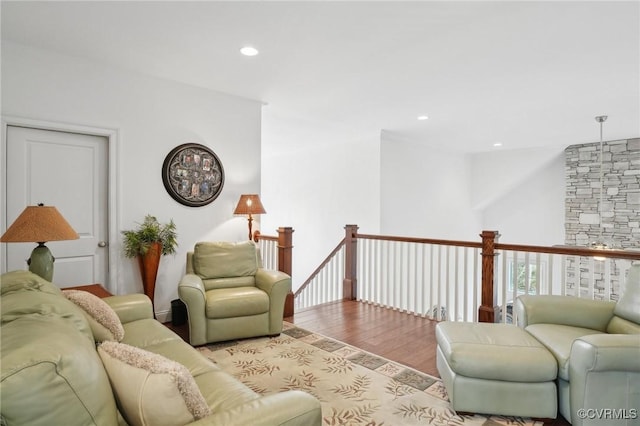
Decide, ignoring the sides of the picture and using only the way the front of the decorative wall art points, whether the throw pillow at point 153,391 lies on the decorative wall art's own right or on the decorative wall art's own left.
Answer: on the decorative wall art's own right

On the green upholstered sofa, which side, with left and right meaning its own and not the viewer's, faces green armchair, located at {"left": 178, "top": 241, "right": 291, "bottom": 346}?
left

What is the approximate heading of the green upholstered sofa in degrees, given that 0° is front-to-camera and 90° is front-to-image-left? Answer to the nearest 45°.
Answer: approximately 270°

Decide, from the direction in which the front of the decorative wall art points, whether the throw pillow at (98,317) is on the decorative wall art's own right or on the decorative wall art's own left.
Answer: on the decorative wall art's own right

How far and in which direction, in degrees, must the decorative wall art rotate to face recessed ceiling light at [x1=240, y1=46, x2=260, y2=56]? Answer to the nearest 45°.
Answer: approximately 45° to its right

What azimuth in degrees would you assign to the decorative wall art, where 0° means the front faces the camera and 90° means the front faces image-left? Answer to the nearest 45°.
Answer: approximately 315°

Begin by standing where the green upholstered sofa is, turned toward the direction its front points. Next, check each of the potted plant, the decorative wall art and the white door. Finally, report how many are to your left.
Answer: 3

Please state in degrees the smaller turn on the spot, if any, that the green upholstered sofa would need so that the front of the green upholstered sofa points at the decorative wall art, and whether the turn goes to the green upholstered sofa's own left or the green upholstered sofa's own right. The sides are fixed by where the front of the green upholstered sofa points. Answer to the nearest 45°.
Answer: approximately 90° to the green upholstered sofa's own left

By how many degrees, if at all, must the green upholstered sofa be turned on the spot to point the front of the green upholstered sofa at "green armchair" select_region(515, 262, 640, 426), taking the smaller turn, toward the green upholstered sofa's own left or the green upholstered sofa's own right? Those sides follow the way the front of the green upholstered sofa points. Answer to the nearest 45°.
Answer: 0° — it already faces it
